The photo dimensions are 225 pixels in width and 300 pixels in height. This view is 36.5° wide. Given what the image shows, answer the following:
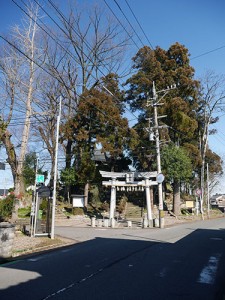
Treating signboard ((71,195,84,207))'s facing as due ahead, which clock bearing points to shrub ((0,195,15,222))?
The shrub is roughly at 1 o'clock from the signboard.

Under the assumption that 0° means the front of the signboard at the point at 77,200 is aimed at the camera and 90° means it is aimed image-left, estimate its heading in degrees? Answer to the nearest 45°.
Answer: approximately 0°
